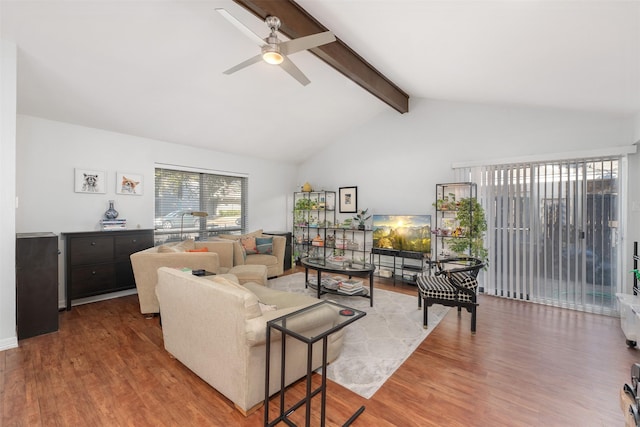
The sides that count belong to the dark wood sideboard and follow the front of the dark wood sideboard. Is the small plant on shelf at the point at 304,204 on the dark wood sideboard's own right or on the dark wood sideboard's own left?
on the dark wood sideboard's own left

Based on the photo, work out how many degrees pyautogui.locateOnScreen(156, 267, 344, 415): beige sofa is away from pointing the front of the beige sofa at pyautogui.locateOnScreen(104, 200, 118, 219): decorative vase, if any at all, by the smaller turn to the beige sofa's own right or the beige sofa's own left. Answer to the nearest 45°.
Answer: approximately 90° to the beige sofa's own left

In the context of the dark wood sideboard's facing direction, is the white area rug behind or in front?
in front

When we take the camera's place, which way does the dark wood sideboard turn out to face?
facing the viewer and to the right of the viewer

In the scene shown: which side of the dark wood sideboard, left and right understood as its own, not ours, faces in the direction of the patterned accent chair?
front

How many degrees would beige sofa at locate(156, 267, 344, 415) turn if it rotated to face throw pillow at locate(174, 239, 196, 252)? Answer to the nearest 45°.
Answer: approximately 45° to its left

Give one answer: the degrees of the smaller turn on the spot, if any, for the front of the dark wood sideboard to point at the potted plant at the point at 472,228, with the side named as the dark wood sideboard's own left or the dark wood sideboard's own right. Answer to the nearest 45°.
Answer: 0° — it already faces it

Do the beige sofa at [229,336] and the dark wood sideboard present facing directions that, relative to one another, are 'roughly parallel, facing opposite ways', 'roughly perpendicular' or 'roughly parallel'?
roughly perpendicular

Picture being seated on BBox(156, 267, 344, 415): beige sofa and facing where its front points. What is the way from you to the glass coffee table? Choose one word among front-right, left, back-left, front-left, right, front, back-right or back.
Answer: front

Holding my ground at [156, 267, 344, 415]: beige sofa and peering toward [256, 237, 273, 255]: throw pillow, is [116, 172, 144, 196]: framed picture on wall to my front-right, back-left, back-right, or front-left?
front-left

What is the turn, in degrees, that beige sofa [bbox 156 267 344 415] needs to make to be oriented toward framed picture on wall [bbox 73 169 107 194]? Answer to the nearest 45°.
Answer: approximately 90° to its left

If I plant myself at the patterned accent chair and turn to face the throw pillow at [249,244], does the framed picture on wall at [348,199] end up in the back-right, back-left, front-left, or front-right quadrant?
front-right

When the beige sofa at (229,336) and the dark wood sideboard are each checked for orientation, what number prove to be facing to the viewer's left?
0

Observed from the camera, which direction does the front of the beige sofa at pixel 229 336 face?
facing away from the viewer and to the right of the viewer
